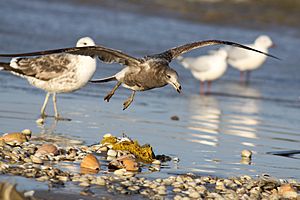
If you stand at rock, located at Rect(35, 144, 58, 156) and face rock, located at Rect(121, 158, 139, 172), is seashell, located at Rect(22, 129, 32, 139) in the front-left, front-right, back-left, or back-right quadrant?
back-left

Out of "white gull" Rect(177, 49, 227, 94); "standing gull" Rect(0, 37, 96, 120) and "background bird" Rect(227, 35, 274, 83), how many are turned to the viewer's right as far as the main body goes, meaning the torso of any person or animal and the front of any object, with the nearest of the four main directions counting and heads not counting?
3

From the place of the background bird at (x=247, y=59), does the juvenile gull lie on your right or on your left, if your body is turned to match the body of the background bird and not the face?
on your right

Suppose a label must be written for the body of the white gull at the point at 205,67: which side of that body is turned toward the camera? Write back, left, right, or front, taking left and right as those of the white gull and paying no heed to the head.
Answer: right

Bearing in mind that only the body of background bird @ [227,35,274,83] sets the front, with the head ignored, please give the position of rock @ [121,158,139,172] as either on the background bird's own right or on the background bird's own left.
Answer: on the background bird's own right

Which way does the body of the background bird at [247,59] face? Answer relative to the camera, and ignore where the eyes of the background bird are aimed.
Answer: to the viewer's right

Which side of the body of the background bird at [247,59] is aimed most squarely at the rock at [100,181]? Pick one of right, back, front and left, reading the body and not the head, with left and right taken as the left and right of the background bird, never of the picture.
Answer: right

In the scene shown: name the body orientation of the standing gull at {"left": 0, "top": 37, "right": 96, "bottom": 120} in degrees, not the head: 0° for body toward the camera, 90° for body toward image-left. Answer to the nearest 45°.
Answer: approximately 270°

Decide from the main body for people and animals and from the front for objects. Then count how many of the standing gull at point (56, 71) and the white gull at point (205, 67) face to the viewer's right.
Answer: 2
